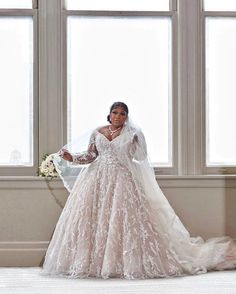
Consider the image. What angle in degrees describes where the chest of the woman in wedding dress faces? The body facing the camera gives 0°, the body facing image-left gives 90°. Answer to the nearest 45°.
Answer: approximately 0°
